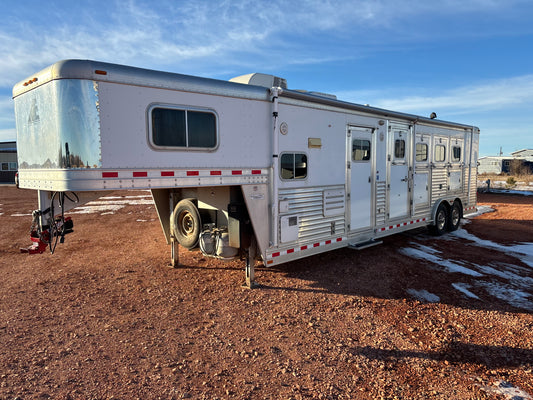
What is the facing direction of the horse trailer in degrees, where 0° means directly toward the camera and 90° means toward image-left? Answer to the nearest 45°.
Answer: approximately 45°
